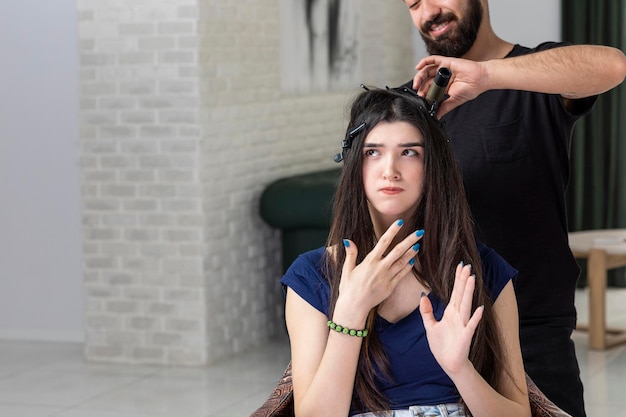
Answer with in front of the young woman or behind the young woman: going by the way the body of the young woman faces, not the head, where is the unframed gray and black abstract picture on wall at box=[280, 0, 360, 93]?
behind

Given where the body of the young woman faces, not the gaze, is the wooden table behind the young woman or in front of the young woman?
behind

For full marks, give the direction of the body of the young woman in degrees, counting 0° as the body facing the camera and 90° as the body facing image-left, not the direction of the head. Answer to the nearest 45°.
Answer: approximately 0°

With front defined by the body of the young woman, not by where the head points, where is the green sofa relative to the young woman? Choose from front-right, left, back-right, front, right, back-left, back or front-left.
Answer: back
